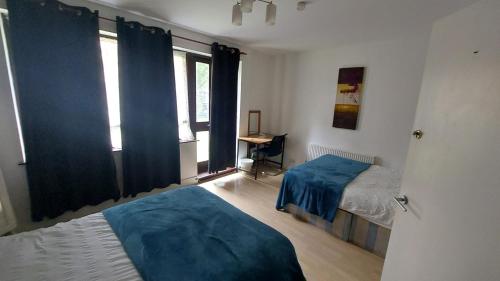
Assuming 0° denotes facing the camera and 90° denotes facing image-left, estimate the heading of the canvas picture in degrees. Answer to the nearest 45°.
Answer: approximately 45°

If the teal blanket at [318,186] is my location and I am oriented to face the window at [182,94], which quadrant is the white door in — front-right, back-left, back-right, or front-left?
back-left
